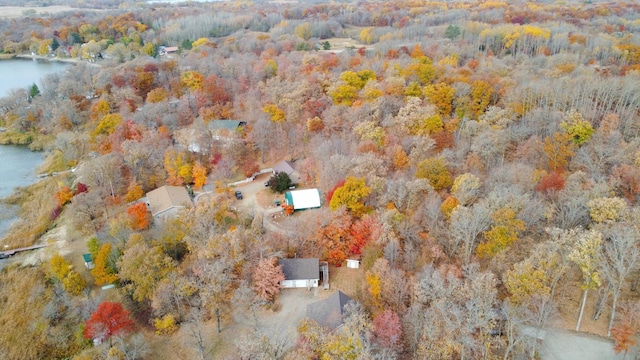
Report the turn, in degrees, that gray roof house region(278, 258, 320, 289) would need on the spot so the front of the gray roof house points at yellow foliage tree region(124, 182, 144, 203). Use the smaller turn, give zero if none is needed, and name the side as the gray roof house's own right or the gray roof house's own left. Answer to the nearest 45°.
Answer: approximately 135° to the gray roof house's own right

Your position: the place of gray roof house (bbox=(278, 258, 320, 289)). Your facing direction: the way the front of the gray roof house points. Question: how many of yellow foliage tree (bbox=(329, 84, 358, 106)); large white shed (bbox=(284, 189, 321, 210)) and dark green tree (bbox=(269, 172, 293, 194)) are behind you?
3

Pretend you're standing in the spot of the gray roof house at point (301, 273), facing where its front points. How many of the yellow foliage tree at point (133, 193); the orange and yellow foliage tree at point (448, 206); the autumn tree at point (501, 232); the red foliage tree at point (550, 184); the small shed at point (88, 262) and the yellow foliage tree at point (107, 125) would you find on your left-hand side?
3

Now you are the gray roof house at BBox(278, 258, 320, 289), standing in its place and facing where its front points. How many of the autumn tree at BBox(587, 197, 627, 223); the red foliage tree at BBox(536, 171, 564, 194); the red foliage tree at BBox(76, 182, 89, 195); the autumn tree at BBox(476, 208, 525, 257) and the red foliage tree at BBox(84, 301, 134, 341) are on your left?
3

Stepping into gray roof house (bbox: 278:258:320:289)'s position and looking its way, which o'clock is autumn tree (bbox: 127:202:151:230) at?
The autumn tree is roughly at 4 o'clock from the gray roof house.

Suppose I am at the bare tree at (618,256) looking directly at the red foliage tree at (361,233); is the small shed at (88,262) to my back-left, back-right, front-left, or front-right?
front-left

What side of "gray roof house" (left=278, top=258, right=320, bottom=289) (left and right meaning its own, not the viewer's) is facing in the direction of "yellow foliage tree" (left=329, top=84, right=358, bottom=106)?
back

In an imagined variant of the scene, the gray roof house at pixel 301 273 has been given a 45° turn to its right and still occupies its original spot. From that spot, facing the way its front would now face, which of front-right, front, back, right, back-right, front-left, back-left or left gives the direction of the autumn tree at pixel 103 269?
front-right

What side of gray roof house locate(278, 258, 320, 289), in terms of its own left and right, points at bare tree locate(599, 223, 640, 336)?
left

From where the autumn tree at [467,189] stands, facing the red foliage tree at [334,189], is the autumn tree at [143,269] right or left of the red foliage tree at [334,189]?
left

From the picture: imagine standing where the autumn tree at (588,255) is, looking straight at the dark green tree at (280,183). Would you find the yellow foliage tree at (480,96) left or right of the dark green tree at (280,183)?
right

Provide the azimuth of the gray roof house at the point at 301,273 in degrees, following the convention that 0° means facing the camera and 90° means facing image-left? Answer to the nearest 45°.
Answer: approximately 0°

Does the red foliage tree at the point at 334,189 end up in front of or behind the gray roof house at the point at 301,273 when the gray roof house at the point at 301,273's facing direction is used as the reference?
behind

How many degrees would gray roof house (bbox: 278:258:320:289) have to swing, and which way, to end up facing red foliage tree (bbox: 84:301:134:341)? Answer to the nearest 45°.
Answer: approximately 90° to its right

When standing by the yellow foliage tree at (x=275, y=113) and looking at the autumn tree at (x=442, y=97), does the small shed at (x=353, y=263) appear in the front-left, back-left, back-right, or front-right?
front-right

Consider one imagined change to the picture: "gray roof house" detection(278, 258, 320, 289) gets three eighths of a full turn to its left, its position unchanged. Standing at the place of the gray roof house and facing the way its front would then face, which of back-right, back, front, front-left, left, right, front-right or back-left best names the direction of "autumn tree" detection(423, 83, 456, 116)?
front

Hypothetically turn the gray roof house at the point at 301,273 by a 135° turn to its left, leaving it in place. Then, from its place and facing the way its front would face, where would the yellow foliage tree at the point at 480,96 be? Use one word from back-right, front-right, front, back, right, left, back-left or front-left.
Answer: front

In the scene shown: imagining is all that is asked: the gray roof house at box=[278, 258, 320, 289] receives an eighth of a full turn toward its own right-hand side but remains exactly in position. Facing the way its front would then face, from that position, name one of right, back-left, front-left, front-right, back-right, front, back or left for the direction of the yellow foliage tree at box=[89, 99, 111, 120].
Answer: right

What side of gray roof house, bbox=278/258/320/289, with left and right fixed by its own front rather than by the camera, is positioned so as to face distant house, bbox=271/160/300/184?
back

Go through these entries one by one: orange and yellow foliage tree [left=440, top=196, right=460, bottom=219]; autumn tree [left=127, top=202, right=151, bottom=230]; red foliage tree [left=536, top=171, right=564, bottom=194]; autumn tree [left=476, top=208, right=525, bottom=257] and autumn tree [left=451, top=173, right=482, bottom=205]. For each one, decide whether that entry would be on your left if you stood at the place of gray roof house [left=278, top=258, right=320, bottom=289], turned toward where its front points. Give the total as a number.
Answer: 4

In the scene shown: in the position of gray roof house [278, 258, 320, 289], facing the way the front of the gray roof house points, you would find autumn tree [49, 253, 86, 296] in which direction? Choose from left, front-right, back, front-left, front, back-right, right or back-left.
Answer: right
